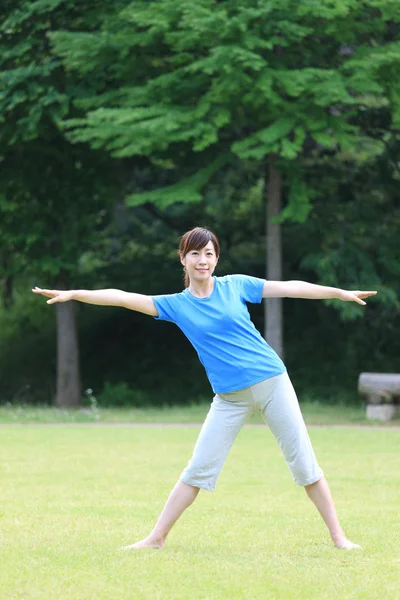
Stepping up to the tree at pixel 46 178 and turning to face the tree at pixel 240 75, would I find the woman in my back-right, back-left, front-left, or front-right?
front-right

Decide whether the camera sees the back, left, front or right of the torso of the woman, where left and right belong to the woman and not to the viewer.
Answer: front

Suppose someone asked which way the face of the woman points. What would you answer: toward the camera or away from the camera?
toward the camera

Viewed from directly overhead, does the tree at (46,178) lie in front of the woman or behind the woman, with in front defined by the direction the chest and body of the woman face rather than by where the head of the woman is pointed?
behind

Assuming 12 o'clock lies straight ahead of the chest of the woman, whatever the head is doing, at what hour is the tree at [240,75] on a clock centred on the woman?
The tree is roughly at 6 o'clock from the woman.
